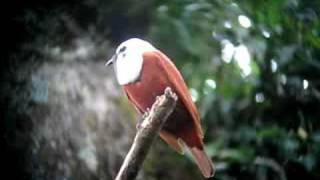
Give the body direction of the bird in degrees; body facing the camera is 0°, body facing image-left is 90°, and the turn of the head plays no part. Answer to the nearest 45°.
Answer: approximately 90°
